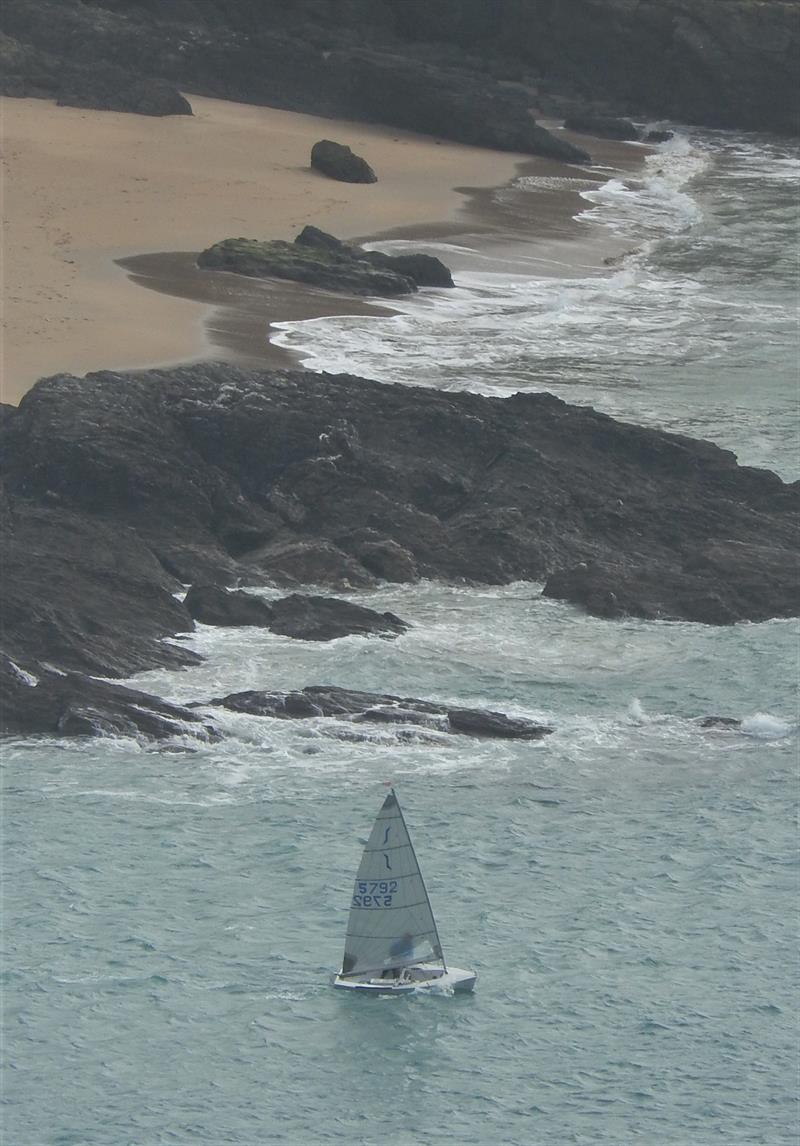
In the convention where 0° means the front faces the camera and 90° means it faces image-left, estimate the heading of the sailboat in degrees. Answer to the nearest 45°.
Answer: approximately 270°

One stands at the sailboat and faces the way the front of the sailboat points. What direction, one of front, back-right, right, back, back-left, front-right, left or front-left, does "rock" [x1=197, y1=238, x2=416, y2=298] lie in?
left

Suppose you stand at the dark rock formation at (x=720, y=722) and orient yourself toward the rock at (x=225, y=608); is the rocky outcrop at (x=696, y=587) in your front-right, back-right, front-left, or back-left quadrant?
front-right

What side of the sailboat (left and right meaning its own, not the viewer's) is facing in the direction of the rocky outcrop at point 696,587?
left

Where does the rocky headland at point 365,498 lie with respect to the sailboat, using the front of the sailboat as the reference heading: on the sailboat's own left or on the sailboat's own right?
on the sailboat's own left

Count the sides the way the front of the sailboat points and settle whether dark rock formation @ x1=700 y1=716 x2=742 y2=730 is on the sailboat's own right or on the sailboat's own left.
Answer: on the sailboat's own left
